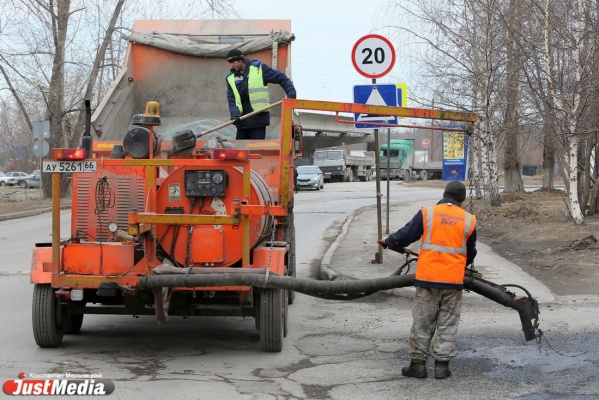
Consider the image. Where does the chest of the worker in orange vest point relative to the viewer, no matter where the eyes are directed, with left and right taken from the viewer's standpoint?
facing away from the viewer

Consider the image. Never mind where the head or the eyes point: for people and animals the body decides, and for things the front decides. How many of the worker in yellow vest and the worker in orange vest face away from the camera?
1

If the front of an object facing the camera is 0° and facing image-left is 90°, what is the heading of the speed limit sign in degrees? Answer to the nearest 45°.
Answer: approximately 0°

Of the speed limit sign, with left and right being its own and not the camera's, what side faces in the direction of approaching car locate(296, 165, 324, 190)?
back

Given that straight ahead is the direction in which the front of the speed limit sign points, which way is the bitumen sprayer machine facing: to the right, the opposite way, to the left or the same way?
the opposite way

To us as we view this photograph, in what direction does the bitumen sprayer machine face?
facing away from the viewer

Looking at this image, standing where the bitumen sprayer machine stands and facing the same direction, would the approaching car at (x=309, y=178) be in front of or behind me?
in front

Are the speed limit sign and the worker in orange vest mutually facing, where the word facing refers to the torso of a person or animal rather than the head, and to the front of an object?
yes

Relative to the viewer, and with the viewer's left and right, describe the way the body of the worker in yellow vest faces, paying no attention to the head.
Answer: facing the viewer and to the left of the viewer

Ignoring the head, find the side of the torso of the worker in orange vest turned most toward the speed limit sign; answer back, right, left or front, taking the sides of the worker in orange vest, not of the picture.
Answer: front

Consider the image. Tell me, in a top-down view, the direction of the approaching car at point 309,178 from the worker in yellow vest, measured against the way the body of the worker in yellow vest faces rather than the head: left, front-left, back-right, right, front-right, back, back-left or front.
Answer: back-right

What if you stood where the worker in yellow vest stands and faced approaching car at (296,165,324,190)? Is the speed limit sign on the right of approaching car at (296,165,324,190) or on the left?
right

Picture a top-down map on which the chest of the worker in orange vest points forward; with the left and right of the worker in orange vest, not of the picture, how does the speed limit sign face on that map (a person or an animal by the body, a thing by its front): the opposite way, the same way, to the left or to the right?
the opposite way

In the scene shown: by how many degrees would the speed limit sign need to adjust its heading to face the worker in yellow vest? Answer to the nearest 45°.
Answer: approximately 45° to its right

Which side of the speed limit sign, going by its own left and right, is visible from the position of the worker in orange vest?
front

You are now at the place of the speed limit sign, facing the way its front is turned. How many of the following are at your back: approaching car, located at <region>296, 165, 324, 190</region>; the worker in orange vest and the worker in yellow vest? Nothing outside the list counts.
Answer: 1
